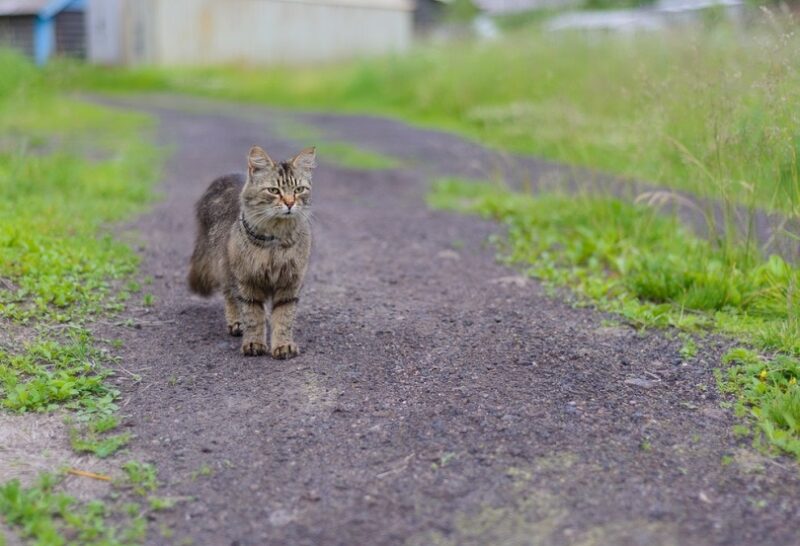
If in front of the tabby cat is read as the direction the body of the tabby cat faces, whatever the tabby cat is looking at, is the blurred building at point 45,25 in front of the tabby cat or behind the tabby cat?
behind

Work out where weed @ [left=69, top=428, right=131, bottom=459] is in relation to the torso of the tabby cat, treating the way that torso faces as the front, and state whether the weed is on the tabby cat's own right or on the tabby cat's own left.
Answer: on the tabby cat's own right

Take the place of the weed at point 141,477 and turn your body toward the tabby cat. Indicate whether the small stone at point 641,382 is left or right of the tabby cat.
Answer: right

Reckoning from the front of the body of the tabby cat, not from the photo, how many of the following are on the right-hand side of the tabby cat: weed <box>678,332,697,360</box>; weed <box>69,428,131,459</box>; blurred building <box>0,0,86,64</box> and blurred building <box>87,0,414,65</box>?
1

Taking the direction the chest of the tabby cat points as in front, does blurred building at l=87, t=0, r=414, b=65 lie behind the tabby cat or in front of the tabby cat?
behind

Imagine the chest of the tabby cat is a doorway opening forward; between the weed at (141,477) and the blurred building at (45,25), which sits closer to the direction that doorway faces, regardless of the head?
the weed

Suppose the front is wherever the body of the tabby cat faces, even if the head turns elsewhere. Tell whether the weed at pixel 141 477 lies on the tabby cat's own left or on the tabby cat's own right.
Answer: on the tabby cat's own right

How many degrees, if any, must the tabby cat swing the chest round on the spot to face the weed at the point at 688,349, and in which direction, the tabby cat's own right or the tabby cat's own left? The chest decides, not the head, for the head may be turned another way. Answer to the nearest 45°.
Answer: approximately 45° to the tabby cat's own left

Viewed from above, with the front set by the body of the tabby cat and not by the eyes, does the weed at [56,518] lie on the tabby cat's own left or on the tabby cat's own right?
on the tabby cat's own right

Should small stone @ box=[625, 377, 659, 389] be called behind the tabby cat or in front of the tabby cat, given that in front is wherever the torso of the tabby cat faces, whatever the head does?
in front

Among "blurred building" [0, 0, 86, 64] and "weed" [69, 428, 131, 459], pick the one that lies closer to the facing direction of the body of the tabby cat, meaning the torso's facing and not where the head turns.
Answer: the weed

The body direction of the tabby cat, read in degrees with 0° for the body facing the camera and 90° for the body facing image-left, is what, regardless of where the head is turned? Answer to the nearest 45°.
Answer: approximately 315°
